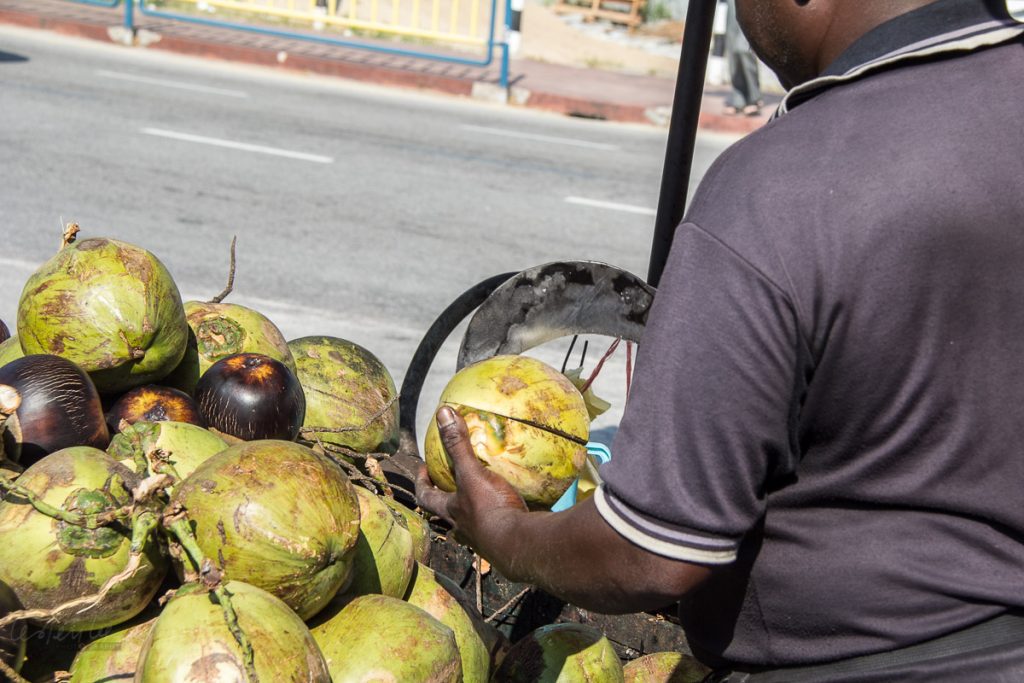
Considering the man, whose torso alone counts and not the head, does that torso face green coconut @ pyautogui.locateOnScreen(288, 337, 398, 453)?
yes

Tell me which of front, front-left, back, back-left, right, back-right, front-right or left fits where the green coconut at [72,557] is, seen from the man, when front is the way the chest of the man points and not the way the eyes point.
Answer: front-left

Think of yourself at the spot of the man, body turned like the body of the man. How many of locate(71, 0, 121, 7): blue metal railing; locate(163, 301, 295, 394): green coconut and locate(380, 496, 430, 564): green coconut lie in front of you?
3

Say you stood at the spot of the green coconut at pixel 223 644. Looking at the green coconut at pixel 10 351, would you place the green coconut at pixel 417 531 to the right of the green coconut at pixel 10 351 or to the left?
right

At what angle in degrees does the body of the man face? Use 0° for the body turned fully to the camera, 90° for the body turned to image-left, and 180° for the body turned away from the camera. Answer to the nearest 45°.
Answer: approximately 135°

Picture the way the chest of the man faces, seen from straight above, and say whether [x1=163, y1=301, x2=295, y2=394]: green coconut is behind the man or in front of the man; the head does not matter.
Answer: in front

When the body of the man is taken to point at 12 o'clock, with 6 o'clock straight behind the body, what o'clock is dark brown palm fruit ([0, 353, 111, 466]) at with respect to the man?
The dark brown palm fruit is roughly at 11 o'clock from the man.

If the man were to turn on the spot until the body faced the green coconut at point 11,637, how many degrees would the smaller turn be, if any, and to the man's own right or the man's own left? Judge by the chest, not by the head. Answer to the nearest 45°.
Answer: approximately 45° to the man's own left

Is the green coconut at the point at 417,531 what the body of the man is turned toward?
yes

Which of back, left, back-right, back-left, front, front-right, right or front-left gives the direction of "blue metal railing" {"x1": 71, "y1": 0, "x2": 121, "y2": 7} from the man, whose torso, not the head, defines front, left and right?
front

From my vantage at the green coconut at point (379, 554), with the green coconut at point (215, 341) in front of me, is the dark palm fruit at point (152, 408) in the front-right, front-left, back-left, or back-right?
front-left

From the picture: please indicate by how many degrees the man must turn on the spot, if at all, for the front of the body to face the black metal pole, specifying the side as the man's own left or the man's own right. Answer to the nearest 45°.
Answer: approximately 45° to the man's own right

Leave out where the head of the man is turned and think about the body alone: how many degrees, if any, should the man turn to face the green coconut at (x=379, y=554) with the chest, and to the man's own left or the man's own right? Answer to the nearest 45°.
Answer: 0° — they already face it
